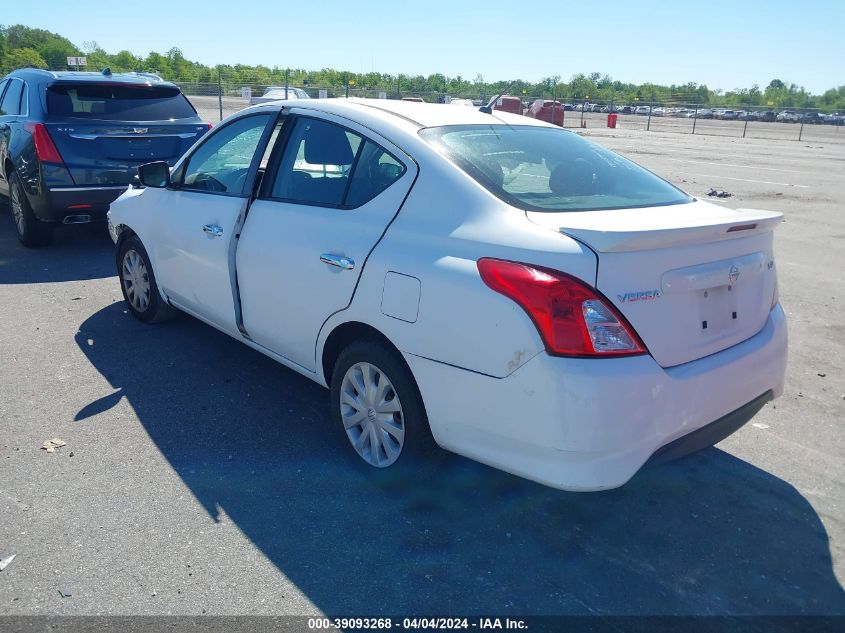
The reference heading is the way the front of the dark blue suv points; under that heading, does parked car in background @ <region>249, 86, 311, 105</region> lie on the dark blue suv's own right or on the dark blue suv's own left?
on the dark blue suv's own right

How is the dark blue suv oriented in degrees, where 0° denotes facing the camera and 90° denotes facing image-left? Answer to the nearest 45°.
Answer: approximately 135°

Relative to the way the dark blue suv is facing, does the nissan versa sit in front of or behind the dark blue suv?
behind

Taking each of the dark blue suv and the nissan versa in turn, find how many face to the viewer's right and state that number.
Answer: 0

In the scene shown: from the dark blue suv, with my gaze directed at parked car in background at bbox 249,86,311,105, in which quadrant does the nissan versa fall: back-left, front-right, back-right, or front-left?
back-right

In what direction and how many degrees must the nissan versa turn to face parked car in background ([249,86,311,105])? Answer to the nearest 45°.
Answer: approximately 45° to its right

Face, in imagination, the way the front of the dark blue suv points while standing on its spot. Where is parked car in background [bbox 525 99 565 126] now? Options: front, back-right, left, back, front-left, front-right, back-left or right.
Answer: right

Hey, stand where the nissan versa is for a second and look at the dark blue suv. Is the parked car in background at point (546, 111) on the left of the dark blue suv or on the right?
right

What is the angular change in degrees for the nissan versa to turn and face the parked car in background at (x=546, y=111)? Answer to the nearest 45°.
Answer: approximately 45° to its right

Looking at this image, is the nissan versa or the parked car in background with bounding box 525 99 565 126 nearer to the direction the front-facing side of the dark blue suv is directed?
the parked car in background

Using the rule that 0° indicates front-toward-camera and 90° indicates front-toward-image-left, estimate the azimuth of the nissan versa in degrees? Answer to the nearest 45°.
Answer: approximately 135°
